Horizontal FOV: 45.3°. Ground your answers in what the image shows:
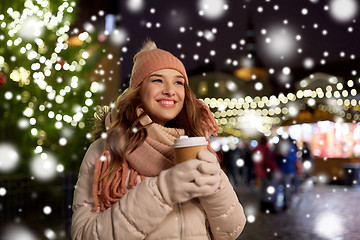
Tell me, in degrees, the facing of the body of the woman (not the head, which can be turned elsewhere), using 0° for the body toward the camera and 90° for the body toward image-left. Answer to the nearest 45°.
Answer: approximately 315°

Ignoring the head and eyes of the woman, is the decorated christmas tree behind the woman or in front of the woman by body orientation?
behind

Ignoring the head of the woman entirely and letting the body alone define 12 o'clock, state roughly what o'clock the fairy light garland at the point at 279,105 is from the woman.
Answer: The fairy light garland is roughly at 8 o'clock from the woman.

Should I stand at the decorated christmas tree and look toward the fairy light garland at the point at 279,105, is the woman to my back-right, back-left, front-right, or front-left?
back-right

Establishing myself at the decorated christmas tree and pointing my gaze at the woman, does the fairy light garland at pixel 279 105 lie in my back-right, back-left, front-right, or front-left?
back-left
